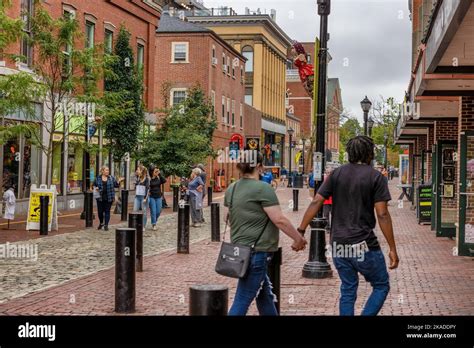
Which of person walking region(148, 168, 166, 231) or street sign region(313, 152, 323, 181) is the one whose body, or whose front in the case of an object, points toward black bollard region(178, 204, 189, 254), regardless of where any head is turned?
the person walking

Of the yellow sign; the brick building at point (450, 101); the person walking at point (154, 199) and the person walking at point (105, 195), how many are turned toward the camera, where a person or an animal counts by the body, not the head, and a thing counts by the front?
3

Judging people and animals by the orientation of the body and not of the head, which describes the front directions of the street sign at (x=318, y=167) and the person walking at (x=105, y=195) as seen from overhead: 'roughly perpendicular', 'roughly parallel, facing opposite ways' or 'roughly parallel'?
roughly parallel

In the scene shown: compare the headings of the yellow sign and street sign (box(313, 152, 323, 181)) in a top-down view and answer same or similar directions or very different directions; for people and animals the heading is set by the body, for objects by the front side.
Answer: same or similar directions

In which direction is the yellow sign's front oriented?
toward the camera

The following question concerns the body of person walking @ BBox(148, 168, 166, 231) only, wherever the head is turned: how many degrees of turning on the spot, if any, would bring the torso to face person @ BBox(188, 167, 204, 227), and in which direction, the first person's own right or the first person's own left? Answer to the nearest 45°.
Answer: approximately 135° to the first person's own left

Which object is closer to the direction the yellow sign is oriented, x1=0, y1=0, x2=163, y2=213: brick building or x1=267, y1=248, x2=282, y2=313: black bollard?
the black bollard

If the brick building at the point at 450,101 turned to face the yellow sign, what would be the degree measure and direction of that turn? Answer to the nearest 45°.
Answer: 0° — it already faces it

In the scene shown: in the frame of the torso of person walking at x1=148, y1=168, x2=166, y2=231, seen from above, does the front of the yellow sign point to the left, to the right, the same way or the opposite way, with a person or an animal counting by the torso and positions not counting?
the same way

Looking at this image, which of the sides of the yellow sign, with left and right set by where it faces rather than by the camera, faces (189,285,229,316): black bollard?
front

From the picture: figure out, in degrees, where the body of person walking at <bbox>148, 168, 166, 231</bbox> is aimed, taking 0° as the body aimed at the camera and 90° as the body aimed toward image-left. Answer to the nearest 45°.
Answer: approximately 0°

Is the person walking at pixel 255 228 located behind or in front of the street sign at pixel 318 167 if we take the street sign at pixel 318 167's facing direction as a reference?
in front

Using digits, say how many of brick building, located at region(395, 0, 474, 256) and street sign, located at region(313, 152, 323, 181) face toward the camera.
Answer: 1

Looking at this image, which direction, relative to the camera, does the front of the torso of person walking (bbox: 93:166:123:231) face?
toward the camera

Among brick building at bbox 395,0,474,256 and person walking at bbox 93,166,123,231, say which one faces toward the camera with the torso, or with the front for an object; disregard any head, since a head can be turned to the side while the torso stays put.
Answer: the person walking

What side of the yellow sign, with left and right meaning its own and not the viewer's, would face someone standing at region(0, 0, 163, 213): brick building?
back

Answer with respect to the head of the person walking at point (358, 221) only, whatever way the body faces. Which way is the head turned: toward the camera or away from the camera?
away from the camera

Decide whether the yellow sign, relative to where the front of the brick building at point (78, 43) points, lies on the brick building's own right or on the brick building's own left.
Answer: on the brick building's own right

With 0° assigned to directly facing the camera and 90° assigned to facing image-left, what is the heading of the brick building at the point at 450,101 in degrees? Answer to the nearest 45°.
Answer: approximately 90°

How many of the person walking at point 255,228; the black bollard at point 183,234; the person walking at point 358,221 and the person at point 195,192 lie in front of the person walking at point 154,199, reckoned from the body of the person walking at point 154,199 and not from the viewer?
3
